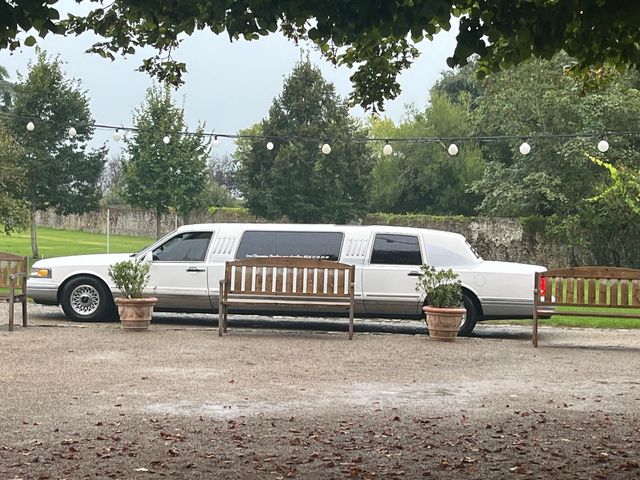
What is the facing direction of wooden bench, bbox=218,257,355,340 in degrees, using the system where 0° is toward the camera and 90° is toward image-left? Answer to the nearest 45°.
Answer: approximately 0°

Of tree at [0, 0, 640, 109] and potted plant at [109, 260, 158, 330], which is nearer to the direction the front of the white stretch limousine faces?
the potted plant

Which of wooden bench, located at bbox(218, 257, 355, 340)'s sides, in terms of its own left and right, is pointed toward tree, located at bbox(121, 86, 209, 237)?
back

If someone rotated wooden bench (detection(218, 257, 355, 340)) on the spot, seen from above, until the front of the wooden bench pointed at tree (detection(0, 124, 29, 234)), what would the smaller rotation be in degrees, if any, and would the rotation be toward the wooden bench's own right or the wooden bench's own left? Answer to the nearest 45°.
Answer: approximately 135° to the wooden bench's own right

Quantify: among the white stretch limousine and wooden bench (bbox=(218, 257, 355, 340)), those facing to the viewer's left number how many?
1

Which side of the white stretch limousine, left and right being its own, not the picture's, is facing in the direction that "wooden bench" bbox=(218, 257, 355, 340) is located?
left

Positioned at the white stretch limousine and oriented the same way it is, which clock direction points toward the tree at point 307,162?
The tree is roughly at 3 o'clock from the white stretch limousine.

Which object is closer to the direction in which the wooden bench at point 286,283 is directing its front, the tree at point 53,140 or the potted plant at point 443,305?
the potted plant

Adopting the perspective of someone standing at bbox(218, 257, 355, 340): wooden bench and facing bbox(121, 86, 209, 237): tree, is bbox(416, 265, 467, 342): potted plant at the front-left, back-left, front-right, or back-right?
back-right

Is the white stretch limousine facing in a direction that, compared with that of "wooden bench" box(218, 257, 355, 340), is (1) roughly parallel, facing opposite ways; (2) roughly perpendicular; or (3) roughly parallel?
roughly perpendicular

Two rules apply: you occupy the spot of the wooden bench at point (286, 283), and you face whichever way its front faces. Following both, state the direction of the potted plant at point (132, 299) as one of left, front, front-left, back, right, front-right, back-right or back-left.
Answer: right

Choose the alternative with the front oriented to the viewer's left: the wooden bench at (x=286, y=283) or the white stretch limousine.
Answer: the white stretch limousine

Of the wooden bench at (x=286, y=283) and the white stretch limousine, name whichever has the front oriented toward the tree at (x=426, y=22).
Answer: the wooden bench

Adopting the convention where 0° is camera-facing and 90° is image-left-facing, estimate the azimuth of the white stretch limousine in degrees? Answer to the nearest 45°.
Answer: approximately 90°

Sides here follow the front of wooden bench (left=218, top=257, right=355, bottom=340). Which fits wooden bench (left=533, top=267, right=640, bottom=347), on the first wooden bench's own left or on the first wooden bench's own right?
on the first wooden bench's own left
